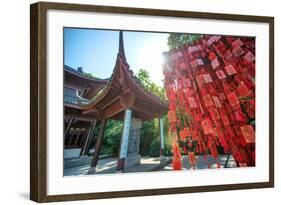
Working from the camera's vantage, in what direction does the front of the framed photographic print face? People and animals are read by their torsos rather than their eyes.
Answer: facing the viewer and to the right of the viewer
